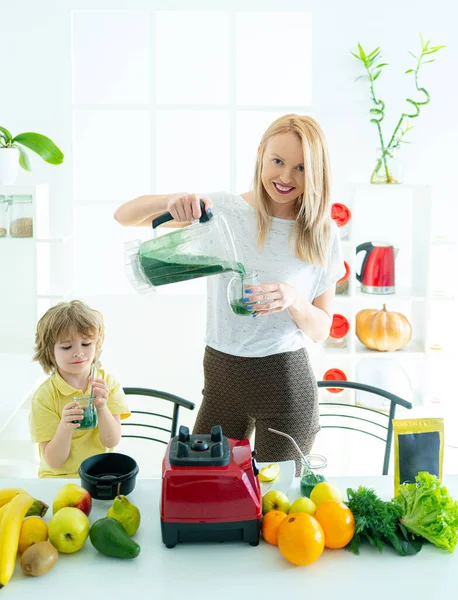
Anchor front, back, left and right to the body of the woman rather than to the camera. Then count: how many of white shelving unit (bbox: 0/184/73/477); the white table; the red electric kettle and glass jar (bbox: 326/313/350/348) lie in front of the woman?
1

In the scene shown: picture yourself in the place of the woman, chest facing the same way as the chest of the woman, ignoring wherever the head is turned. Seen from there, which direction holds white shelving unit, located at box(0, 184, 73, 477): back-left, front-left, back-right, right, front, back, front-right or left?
back-right

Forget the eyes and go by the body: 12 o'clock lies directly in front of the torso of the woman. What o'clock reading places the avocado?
The avocado is roughly at 1 o'clock from the woman.

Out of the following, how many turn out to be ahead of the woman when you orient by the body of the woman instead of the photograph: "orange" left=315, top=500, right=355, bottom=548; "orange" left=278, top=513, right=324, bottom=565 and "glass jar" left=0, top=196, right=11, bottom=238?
2

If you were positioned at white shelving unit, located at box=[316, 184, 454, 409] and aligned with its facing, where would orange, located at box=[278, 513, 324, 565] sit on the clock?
The orange is roughly at 12 o'clock from the white shelving unit.

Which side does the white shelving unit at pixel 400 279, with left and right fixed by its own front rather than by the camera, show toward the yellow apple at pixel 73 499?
front

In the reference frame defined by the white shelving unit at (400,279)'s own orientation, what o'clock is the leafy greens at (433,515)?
The leafy greens is roughly at 12 o'clock from the white shelving unit.

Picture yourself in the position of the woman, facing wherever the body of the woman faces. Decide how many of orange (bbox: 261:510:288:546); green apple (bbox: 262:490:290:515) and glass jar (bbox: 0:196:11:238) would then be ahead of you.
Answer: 2

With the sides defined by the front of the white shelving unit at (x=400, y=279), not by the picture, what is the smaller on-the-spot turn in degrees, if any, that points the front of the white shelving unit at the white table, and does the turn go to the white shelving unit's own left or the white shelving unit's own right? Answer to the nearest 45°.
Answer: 0° — it already faces it

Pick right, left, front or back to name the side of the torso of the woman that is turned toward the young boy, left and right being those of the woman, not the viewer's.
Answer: right

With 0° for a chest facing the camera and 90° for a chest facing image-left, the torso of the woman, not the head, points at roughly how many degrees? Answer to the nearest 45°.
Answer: approximately 0°

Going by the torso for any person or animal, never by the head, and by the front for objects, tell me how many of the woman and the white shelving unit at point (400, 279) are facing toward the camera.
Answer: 2
